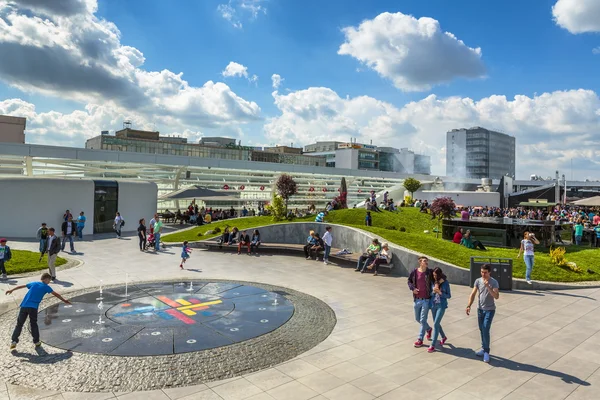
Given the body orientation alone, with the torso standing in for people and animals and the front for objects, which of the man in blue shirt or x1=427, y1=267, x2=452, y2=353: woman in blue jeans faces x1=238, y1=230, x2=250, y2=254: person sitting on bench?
the man in blue shirt

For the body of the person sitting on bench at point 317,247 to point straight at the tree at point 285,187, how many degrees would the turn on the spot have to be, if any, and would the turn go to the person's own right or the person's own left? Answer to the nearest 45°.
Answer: approximately 135° to the person's own right

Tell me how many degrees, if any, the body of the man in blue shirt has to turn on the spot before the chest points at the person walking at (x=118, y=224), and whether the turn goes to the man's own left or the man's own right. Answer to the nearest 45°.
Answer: approximately 45° to the man's own left

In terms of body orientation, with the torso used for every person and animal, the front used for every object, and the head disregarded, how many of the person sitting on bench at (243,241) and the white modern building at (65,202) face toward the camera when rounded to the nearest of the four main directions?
2

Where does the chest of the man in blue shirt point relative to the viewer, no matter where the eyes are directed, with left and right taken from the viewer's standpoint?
facing away from the viewer and to the right of the viewer

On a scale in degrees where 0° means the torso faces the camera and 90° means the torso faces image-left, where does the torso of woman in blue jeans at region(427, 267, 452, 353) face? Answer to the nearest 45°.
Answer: approximately 45°
